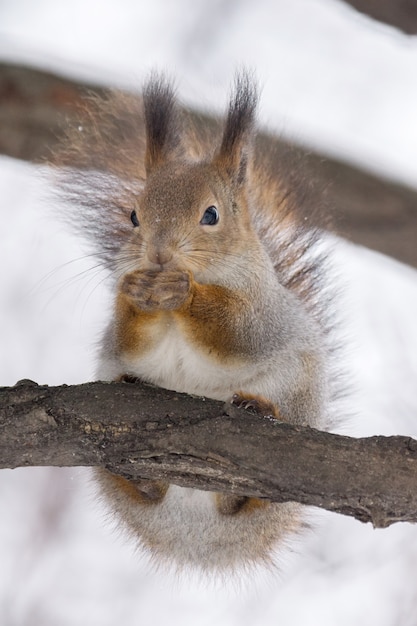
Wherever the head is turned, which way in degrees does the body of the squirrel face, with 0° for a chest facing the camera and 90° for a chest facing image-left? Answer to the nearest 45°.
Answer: approximately 45°

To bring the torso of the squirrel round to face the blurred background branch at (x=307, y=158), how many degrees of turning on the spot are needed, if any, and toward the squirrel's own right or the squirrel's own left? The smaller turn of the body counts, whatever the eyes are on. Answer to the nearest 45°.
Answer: approximately 135° to the squirrel's own right
